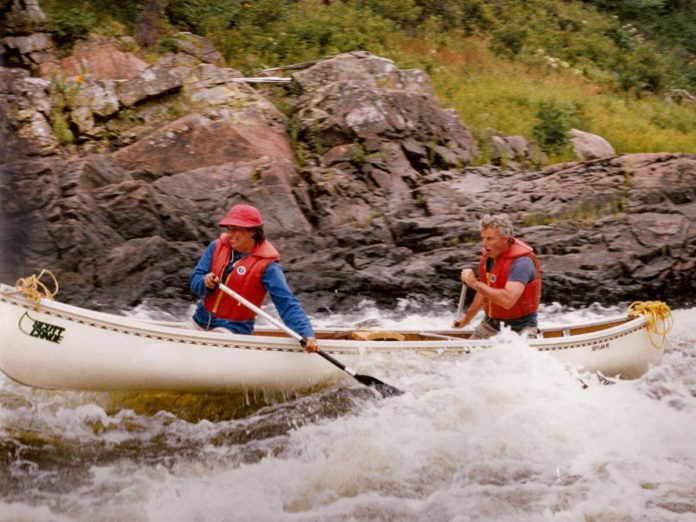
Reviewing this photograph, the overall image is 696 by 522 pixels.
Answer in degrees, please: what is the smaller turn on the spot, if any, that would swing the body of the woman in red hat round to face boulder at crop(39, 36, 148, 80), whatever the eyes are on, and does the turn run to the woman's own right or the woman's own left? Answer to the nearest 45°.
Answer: approximately 135° to the woman's own right

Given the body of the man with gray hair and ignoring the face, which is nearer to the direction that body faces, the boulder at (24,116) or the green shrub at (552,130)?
the boulder

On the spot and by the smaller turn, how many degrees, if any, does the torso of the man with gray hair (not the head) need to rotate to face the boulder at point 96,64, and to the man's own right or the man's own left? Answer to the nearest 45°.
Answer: approximately 90° to the man's own right

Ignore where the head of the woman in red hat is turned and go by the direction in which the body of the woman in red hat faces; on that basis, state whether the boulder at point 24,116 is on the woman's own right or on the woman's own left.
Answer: on the woman's own right

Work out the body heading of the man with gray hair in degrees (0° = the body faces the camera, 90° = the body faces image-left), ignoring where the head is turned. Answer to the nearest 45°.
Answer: approximately 45°

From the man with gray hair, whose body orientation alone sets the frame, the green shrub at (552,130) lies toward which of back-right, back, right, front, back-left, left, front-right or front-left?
back-right

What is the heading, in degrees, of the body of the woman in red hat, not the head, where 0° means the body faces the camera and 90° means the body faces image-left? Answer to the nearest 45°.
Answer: approximately 45°

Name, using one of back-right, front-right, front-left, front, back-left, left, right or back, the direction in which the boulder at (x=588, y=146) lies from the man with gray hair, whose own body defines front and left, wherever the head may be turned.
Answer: back-right

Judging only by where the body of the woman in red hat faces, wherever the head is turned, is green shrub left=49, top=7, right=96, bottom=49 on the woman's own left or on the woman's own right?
on the woman's own right

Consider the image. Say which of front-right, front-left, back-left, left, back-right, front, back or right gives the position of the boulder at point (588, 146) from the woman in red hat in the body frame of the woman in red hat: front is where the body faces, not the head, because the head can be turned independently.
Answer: back

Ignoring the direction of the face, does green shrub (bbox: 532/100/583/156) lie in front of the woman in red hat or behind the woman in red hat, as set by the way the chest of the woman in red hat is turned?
behind

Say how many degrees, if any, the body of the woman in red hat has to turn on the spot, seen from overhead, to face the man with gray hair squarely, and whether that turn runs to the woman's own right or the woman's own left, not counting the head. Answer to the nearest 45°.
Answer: approximately 135° to the woman's own left
